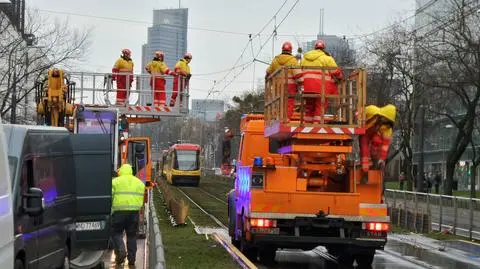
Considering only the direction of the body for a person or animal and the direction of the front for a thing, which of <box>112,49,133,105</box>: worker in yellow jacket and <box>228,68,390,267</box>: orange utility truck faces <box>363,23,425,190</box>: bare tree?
the orange utility truck

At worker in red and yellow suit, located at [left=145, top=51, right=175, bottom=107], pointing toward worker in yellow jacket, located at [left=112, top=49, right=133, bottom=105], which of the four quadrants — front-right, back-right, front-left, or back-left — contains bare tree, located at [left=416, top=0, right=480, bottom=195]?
back-right

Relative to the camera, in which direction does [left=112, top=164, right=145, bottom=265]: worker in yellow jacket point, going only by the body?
away from the camera

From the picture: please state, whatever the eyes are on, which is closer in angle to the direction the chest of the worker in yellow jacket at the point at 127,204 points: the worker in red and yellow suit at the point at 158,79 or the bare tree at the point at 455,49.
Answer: the worker in red and yellow suit

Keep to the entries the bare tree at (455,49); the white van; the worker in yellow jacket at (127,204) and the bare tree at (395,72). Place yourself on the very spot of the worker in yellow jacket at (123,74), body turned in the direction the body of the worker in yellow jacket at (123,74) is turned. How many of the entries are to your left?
2

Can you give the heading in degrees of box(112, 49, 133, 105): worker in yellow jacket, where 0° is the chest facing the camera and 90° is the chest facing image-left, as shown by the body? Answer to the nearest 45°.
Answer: approximately 315°

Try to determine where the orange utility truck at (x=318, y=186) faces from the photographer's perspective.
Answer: facing away from the viewer

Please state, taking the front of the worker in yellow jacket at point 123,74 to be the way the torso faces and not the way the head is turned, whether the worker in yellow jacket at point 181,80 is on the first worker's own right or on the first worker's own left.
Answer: on the first worker's own left

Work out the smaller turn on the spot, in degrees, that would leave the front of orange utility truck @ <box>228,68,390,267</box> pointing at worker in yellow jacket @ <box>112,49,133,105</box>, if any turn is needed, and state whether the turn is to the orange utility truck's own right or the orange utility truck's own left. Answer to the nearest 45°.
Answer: approximately 45° to the orange utility truck's own left

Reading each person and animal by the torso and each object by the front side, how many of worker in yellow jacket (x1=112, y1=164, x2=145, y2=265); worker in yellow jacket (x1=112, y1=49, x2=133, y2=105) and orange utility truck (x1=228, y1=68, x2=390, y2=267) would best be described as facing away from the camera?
2

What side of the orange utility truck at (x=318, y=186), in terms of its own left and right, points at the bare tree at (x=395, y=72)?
front

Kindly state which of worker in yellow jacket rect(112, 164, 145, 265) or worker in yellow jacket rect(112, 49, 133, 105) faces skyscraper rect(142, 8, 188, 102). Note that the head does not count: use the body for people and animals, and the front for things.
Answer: worker in yellow jacket rect(112, 164, 145, 265)

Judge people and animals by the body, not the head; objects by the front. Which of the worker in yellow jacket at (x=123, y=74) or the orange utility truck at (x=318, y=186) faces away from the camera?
the orange utility truck

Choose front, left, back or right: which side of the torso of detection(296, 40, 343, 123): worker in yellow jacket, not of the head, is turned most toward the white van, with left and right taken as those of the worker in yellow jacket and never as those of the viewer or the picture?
back

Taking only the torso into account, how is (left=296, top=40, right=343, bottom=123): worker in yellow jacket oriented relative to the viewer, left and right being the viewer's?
facing away from the viewer

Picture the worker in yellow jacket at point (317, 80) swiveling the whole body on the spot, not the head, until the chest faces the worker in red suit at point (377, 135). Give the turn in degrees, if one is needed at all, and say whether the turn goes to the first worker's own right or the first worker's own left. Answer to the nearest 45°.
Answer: approximately 90° to the first worker's own right

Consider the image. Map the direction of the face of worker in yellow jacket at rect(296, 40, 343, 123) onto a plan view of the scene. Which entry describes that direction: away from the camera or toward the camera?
away from the camera
